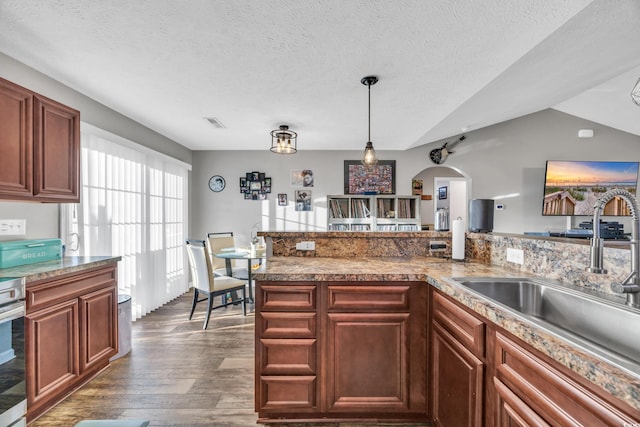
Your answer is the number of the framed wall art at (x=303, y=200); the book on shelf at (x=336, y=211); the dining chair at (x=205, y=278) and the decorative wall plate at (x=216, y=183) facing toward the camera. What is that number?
3

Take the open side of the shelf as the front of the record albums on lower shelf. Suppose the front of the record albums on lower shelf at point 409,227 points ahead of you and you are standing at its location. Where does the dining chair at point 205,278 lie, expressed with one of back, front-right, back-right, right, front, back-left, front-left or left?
front-right

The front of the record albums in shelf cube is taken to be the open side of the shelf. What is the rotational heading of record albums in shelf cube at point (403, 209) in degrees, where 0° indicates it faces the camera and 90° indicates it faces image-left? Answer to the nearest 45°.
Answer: approximately 0°

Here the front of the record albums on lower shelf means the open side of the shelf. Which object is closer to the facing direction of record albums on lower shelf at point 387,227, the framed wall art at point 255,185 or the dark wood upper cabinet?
the dark wood upper cabinet

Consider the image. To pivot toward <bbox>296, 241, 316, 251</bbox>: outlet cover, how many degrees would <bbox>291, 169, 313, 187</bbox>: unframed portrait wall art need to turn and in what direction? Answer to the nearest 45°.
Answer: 0° — it already faces it

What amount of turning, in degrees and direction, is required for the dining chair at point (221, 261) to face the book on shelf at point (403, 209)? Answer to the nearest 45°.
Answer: approximately 45° to its left

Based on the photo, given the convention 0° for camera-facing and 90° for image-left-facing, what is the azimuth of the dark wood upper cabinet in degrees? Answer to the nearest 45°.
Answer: approximately 315°

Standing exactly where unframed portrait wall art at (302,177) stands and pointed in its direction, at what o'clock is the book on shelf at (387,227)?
The book on shelf is roughly at 9 o'clock from the unframed portrait wall art.

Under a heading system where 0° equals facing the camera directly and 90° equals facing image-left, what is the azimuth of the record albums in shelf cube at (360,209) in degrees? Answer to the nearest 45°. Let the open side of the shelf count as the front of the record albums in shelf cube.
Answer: approximately 0°

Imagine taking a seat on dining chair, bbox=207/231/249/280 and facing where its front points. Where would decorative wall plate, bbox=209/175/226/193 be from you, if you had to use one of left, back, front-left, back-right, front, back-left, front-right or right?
back-left
